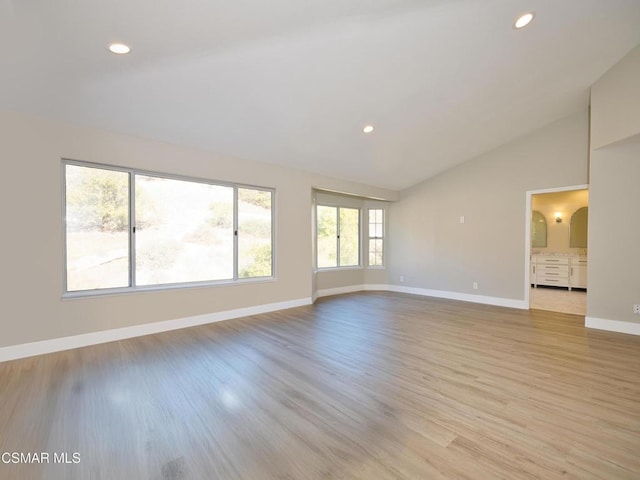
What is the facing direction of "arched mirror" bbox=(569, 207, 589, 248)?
toward the camera

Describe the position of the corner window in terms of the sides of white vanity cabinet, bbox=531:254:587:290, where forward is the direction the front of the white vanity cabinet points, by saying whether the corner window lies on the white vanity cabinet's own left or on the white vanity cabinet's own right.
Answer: on the white vanity cabinet's own right

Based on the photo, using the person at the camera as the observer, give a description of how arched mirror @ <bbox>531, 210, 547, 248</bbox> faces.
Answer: facing the viewer

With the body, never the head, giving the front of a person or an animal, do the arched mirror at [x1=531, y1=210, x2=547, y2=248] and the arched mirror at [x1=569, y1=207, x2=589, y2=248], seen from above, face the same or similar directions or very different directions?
same or similar directions

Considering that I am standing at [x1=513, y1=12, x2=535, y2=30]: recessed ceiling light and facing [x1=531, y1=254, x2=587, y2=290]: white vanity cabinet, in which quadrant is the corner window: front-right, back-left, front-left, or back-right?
front-left

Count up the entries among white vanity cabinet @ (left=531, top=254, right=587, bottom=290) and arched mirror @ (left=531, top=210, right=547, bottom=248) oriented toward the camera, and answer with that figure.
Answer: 2

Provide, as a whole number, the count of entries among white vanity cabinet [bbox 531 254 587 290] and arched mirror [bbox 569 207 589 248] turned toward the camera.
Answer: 2

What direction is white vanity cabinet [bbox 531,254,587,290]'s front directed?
toward the camera

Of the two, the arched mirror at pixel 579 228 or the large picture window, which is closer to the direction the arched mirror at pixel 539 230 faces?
the large picture window

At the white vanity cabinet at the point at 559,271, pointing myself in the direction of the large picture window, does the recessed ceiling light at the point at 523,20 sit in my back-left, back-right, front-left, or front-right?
front-left

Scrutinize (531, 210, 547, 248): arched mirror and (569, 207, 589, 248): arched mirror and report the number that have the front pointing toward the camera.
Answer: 2

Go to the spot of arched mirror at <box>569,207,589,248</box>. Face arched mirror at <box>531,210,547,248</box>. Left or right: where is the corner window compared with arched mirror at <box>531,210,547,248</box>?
left

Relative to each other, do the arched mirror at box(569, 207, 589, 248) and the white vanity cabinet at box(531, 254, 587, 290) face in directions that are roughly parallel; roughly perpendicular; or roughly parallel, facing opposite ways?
roughly parallel

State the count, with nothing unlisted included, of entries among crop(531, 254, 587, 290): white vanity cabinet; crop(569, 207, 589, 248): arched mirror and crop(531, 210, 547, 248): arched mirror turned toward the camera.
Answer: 3

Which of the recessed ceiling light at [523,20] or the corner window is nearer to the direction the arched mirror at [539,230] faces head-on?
the recessed ceiling light

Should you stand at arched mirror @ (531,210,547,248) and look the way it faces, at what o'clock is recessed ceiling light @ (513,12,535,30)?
The recessed ceiling light is roughly at 12 o'clock from the arched mirror.
